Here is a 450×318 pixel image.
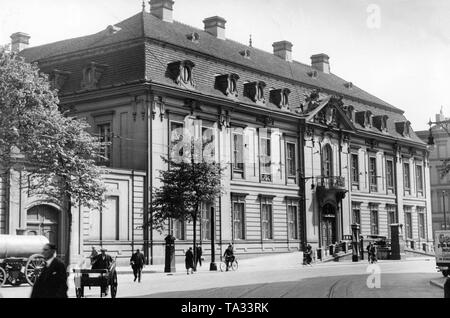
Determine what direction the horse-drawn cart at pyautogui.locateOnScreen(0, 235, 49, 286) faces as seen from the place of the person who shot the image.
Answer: facing to the left of the viewer

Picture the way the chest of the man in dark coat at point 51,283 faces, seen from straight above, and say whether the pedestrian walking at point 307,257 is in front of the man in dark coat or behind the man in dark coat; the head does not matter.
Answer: behind

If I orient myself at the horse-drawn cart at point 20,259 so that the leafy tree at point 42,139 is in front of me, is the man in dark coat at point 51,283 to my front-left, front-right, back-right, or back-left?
back-right

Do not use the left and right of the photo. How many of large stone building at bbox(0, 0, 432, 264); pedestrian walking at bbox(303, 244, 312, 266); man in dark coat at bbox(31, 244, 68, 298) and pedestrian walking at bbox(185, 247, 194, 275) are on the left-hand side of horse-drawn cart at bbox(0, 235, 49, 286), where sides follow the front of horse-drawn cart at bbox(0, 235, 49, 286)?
1

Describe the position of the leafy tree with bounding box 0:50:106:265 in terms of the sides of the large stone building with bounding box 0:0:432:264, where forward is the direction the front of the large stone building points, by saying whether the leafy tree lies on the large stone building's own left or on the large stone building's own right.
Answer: on the large stone building's own right

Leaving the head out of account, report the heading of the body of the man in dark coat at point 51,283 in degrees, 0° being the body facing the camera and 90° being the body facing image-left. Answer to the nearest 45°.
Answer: approximately 45°

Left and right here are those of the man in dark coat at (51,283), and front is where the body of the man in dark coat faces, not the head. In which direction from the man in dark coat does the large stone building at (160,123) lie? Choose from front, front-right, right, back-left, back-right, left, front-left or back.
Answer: back-right

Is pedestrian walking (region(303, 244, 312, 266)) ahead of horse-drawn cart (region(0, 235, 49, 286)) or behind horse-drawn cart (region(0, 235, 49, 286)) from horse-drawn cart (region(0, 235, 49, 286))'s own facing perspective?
behind

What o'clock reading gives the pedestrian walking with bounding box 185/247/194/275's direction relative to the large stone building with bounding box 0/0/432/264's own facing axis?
The pedestrian walking is roughly at 1 o'clock from the large stone building.

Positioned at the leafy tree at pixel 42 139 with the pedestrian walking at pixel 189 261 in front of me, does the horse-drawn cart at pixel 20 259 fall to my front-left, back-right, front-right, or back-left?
back-right

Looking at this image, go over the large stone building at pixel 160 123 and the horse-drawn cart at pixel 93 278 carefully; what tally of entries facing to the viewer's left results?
0
